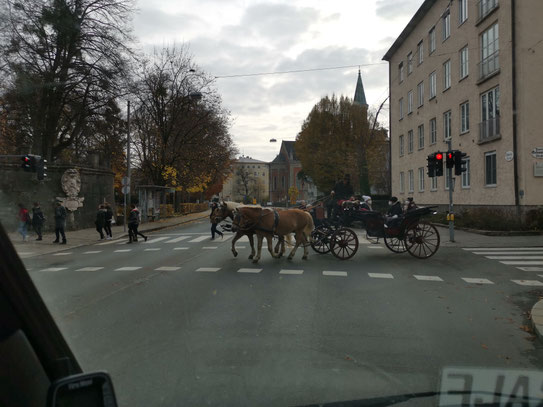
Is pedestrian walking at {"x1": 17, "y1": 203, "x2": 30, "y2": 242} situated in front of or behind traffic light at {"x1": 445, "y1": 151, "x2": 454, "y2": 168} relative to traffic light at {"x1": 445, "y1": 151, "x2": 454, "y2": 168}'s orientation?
in front

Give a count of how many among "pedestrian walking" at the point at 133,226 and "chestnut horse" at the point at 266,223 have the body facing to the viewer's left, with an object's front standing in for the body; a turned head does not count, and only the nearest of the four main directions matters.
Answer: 2

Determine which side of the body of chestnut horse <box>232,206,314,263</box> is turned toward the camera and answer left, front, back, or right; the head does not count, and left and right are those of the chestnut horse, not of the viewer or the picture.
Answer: left

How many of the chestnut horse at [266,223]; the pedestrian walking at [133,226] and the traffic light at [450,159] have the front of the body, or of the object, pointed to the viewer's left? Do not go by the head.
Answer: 2

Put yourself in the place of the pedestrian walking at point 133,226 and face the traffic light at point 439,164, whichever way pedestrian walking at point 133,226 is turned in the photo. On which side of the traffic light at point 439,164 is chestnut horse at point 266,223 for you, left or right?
right

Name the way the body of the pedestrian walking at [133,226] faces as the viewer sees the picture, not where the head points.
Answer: to the viewer's left

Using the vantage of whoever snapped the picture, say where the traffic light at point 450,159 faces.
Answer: facing the viewer

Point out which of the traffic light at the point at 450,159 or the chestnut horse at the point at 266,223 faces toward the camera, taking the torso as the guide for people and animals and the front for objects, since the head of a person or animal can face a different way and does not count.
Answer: the traffic light

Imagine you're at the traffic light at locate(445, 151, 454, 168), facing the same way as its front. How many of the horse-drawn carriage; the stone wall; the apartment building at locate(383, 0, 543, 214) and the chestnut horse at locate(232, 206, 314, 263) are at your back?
1
